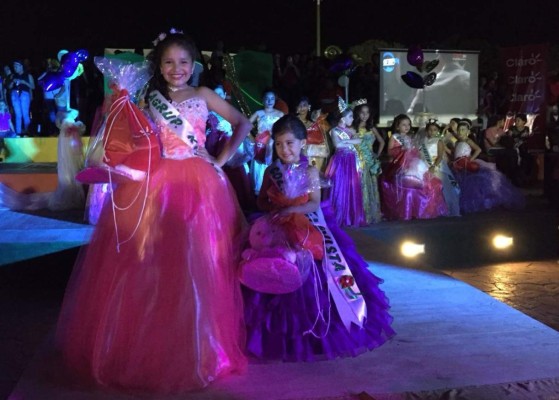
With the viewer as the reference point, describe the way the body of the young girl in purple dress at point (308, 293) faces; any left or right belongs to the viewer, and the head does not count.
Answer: facing the viewer and to the left of the viewer

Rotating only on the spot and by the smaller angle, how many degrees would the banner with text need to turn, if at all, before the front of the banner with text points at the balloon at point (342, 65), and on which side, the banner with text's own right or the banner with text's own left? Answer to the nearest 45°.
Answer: approximately 45° to the banner with text's own right

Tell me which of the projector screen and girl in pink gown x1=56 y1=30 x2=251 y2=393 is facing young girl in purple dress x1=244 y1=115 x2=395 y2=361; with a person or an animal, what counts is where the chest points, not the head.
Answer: the projector screen

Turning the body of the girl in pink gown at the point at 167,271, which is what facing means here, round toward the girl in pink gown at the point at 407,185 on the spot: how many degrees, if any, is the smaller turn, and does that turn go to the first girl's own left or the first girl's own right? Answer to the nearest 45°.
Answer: approximately 135° to the first girl's own left

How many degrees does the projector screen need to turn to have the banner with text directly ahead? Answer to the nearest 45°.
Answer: approximately 90° to its left

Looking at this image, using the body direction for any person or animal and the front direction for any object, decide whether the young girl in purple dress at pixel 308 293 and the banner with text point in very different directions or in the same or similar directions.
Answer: same or similar directions

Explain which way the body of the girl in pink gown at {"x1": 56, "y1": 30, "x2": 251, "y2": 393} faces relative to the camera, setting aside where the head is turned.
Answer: toward the camera

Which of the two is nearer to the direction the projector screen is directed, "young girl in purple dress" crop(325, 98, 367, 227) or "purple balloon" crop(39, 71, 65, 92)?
the young girl in purple dress

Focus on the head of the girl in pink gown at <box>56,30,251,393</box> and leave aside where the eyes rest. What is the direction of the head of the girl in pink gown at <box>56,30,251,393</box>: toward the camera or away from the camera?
toward the camera

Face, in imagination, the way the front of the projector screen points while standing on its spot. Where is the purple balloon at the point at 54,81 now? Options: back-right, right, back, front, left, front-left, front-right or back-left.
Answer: front-right

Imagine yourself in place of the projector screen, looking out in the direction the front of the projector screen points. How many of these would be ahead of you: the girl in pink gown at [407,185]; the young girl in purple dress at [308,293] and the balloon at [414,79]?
3

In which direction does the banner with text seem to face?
toward the camera

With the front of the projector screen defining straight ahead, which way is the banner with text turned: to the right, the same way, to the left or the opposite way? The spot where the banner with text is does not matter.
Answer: the same way

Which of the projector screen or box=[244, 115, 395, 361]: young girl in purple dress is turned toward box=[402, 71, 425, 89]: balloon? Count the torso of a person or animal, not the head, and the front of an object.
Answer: the projector screen

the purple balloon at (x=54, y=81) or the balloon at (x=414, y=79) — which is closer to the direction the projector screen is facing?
the balloon

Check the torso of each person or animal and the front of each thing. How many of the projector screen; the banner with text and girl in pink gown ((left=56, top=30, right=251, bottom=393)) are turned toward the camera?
3
